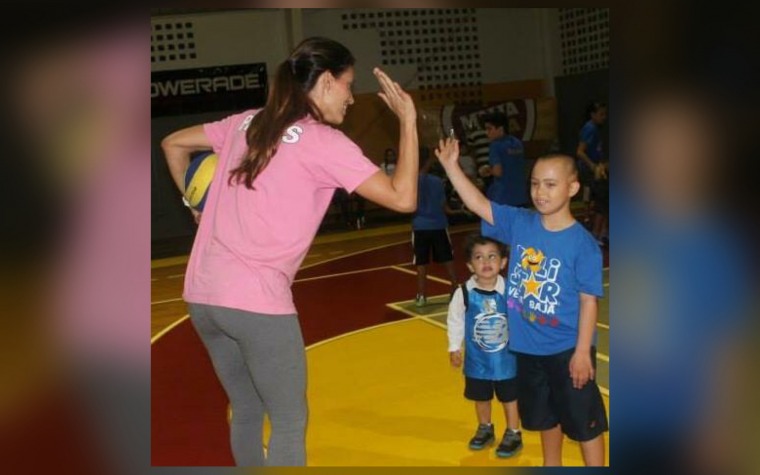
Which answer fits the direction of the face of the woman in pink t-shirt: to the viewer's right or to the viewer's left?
to the viewer's right

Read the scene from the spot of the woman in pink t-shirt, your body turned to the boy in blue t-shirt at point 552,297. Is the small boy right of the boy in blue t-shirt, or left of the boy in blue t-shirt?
left

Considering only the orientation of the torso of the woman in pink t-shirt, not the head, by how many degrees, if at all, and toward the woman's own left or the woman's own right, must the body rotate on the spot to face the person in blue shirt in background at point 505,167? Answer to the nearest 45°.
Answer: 0° — they already face them

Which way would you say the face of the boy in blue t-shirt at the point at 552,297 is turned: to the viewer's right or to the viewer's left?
to the viewer's left

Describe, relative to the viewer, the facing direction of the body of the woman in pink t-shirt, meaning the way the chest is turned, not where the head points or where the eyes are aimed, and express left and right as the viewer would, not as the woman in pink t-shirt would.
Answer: facing away from the viewer and to the right of the viewer

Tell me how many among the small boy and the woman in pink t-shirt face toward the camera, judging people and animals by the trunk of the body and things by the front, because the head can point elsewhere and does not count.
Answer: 1

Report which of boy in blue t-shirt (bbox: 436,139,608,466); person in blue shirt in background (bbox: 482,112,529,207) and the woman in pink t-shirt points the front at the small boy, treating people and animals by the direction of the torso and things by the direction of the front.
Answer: the woman in pink t-shirt

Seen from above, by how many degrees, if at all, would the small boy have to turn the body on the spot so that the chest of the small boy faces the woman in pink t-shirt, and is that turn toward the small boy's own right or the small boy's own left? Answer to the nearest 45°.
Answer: approximately 45° to the small boy's own right

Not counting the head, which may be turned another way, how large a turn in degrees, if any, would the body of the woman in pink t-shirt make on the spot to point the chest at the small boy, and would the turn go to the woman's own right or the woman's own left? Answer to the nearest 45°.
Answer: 0° — they already face them
